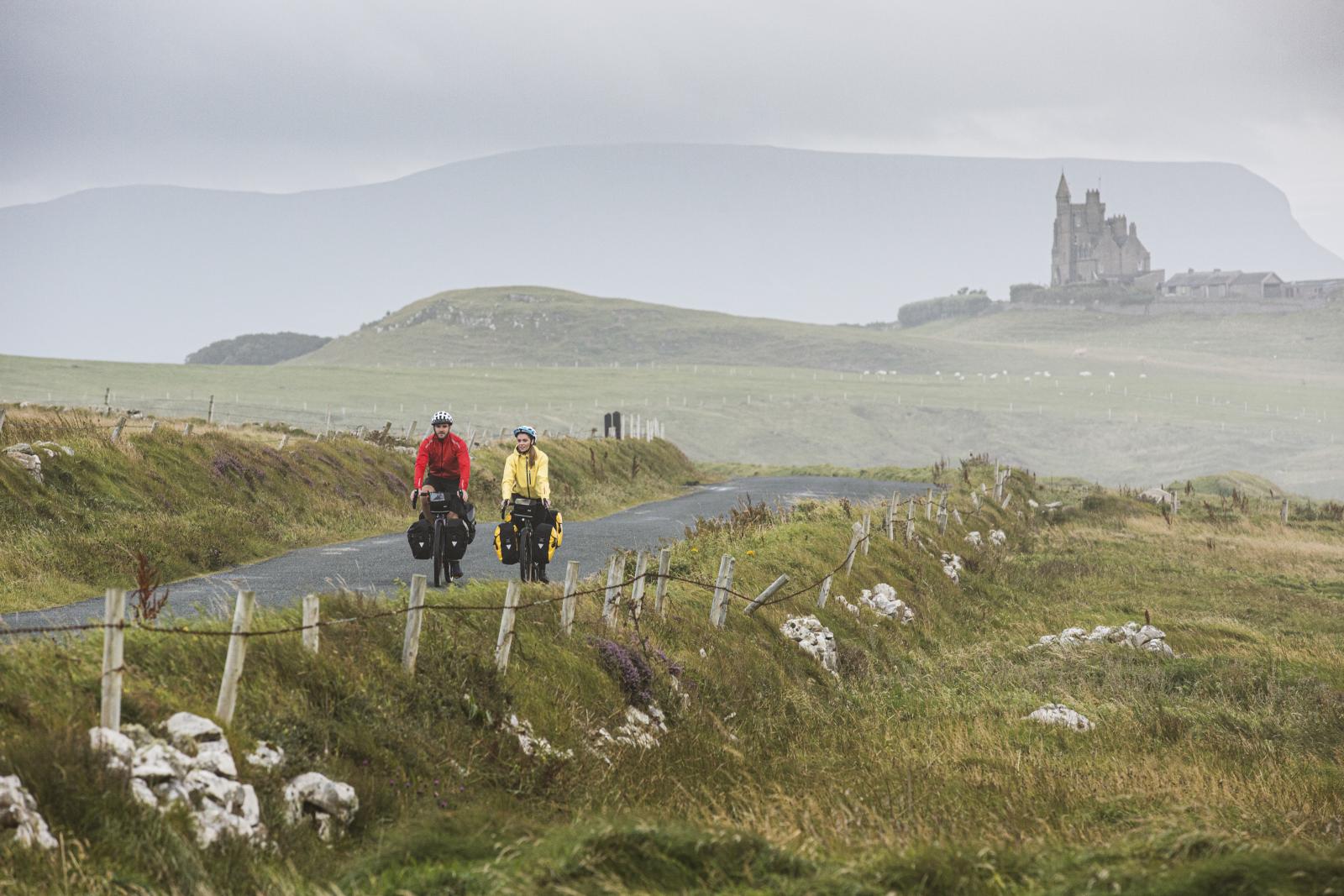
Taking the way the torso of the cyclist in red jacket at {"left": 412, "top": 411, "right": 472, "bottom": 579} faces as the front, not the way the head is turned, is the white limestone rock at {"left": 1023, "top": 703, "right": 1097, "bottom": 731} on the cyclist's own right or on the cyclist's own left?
on the cyclist's own left

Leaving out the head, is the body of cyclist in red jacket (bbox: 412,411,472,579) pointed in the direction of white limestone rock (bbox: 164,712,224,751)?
yes

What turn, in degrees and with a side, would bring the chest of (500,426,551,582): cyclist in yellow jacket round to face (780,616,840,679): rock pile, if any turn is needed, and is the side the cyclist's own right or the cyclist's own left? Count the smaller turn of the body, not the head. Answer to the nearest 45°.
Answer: approximately 90° to the cyclist's own left

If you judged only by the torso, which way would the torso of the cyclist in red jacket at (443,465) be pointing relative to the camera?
toward the camera

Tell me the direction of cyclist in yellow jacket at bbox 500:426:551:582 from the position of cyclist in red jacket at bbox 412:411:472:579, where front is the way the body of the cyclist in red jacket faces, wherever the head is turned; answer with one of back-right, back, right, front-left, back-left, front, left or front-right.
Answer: front-left

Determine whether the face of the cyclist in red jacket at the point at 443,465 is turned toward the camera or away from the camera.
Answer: toward the camera

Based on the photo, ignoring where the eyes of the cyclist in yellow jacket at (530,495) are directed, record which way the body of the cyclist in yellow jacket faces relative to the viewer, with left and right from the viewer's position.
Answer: facing the viewer

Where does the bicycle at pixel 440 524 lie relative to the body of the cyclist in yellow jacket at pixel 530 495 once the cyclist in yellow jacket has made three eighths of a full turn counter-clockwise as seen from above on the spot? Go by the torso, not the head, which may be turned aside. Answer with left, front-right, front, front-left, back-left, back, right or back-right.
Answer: left

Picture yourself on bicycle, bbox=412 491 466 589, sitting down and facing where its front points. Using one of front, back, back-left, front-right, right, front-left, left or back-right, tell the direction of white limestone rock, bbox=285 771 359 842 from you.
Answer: front

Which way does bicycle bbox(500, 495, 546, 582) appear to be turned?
toward the camera

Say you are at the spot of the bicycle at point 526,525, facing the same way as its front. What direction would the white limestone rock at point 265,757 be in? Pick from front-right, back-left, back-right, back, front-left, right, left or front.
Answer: front

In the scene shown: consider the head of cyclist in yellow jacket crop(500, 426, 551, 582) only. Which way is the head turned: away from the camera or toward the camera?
toward the camera

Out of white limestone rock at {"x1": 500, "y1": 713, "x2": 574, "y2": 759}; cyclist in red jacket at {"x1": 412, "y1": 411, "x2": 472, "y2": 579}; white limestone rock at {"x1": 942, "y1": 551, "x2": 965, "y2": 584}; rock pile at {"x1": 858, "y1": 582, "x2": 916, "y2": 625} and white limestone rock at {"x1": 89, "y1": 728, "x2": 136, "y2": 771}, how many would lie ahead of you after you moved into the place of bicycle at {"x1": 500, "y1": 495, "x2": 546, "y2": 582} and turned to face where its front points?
2

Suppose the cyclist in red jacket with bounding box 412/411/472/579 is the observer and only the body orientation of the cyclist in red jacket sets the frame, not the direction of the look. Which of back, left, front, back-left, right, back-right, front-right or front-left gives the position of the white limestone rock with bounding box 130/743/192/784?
front

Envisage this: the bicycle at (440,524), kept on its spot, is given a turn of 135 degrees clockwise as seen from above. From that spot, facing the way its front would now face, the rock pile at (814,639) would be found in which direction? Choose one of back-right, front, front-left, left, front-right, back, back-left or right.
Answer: back-right

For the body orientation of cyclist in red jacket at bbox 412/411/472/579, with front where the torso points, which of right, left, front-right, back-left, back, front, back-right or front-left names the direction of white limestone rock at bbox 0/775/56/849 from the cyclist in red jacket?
front

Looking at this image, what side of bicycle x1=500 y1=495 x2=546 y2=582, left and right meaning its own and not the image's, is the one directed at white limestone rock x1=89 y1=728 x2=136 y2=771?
front

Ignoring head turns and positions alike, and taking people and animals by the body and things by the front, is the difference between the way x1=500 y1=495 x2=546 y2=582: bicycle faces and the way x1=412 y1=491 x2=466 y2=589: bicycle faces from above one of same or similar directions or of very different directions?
same or similar directions

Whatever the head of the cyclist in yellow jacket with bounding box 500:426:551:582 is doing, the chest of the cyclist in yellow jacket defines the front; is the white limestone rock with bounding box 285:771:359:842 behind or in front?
in front
